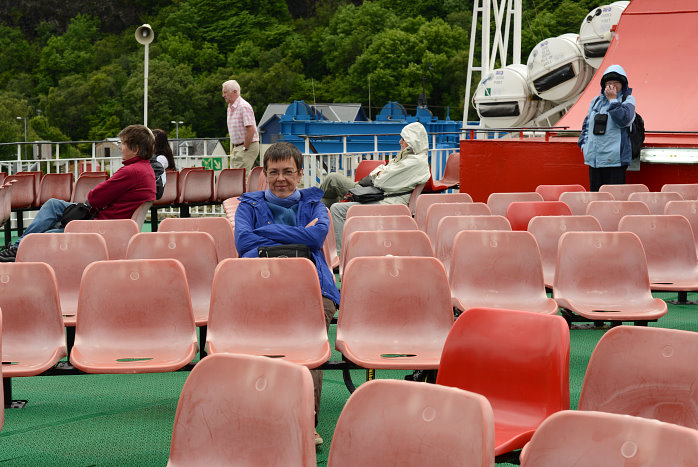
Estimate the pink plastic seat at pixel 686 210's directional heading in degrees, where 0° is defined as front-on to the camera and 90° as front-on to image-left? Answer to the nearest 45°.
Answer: approximately 0°

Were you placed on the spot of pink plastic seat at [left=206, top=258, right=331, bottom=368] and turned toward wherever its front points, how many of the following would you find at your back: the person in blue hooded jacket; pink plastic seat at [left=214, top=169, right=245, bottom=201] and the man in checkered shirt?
3

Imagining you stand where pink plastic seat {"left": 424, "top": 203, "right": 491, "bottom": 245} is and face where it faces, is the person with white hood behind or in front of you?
behind

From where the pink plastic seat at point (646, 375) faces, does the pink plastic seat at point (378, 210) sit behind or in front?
behind

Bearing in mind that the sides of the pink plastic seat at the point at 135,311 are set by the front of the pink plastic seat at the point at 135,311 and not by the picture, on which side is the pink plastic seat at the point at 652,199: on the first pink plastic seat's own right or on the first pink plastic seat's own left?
on the first pink plastic seat's own left

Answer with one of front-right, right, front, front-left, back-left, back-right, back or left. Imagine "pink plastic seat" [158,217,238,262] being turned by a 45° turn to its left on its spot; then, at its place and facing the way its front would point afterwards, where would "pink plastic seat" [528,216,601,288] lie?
front-left

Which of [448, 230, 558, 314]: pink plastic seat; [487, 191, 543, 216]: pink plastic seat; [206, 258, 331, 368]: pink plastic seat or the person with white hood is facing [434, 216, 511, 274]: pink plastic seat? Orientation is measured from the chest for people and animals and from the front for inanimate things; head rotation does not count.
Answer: [487, 191, 543, 216]: pink plastic seat

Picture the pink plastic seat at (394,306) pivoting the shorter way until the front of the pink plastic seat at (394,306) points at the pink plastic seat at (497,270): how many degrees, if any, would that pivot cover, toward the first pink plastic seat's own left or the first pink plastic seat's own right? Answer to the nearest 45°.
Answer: approximately 135° to the first pink plastic seat's own left

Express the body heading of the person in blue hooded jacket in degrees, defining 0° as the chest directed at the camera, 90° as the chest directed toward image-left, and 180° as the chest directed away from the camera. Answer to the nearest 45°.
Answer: approximately 0°
